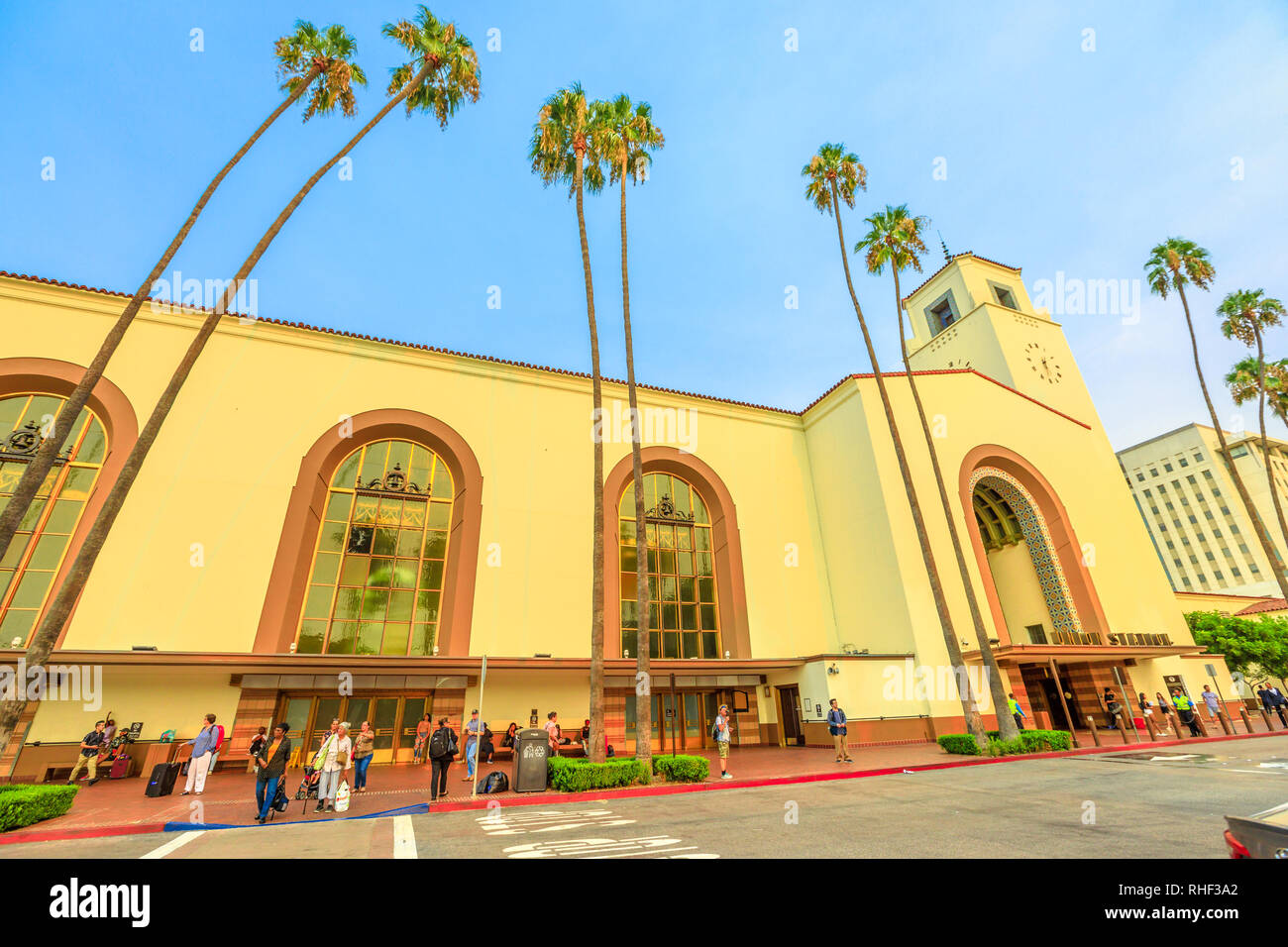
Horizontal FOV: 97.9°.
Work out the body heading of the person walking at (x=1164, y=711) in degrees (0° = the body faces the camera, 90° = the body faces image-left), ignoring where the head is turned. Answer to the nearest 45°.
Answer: approximately 45°

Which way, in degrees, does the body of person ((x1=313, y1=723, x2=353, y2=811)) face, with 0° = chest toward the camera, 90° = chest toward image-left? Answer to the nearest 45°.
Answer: approximately 0°
